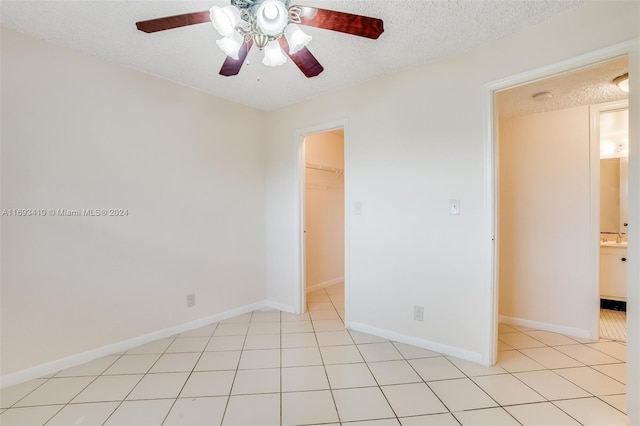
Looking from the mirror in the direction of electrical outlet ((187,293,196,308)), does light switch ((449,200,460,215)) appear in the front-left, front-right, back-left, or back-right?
front-left

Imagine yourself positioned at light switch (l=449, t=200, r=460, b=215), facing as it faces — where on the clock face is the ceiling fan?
The ceiling fan is roughly at 1 o'clock from the light switch.

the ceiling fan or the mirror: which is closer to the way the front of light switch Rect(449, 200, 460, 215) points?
the ceiling fan

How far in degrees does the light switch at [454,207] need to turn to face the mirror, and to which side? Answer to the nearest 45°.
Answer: approximately 135° to its left

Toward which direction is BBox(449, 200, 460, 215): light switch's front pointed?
toward the camera

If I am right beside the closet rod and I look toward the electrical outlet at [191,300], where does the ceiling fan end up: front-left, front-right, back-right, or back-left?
front-left

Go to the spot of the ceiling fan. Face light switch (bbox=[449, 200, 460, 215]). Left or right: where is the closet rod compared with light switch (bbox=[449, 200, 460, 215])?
left

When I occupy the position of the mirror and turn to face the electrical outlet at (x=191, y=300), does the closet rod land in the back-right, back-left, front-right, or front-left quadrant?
front-right

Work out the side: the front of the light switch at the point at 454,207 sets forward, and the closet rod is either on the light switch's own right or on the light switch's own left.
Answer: on the light switch's own right

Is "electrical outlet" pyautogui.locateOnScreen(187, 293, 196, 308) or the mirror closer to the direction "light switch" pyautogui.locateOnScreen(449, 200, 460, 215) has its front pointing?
the electrical outlet

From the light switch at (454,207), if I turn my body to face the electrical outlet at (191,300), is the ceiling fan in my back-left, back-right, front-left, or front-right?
front-left

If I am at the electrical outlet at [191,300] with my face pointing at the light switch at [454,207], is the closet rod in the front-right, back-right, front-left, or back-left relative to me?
front-left

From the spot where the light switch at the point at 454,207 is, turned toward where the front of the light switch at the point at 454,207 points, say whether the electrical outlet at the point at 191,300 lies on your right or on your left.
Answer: on your right

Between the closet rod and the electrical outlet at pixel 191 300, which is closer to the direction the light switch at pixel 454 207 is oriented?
the electrical outlet

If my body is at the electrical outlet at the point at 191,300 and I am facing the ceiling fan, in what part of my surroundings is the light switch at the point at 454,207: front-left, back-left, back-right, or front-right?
front-left
